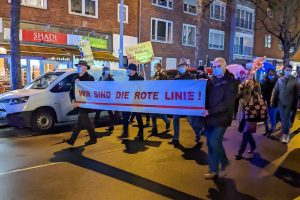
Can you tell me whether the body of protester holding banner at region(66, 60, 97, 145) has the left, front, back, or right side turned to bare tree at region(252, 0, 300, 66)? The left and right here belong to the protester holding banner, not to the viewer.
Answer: back

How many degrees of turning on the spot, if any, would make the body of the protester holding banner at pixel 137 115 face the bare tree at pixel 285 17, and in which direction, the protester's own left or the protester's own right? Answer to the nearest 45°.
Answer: approximately 180°

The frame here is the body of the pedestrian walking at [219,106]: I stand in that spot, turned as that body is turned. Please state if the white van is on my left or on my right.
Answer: on my right

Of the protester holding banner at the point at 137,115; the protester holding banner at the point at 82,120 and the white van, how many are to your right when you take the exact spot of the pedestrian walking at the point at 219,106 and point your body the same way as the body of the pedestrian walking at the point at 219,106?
3

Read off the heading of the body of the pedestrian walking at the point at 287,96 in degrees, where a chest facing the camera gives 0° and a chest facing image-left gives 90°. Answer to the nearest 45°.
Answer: approximately 0°

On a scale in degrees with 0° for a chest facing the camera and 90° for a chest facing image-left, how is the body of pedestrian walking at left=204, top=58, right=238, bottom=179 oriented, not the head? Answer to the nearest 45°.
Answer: approximately 45°

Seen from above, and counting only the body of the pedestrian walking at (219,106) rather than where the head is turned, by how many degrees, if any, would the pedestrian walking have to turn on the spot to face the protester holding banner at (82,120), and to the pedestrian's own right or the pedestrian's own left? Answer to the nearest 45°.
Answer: approximately 90° to the pedestrian's own right

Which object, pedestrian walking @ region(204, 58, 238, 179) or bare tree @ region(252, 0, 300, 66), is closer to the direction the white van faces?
the pedestrian walking
